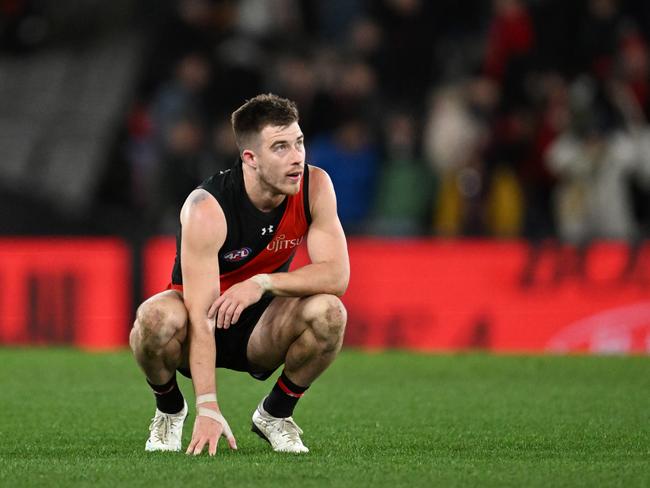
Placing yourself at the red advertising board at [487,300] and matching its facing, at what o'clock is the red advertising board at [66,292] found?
the red advertising board at [66,292] is roughly at 3 o'clock from the red advertising board at [487,300].

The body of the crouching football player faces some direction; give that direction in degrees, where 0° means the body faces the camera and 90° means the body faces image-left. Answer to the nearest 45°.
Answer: approximately 0°

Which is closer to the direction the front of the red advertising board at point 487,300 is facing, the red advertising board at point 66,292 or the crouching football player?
the crouching football player

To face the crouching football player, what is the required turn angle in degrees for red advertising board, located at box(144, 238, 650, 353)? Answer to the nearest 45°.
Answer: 0° — it already faces them

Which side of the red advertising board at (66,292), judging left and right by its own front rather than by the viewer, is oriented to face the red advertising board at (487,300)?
left
